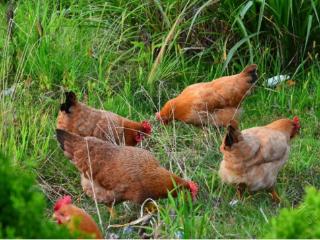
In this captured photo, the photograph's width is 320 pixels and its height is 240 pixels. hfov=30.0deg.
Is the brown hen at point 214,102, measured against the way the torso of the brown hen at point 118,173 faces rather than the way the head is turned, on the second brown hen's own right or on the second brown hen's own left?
on the second brown hen's own left

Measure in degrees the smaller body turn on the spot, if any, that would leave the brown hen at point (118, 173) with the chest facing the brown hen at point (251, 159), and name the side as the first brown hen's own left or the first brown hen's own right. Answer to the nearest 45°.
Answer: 0° — it already faces it

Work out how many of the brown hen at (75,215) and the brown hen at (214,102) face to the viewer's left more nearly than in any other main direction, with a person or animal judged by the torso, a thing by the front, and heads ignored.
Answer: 2

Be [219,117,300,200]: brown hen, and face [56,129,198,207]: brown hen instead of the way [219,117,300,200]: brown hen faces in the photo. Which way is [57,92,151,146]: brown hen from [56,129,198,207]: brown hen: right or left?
right

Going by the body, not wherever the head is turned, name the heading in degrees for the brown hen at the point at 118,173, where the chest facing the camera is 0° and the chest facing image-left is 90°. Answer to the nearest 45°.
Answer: approximately 270°

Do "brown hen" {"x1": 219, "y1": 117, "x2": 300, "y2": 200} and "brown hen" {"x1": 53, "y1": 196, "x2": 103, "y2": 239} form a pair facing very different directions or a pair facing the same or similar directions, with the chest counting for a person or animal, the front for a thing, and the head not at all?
very different directions

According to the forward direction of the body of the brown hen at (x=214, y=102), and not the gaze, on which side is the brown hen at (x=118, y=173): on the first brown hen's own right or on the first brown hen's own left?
on the first brown hen's own left

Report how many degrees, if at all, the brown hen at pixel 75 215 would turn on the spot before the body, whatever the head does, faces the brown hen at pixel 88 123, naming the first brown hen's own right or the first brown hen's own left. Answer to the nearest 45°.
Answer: approximately 90° to the first brown hen's own right

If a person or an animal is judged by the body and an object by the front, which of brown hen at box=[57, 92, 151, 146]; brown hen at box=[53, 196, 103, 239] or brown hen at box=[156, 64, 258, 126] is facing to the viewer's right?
brown hen at box=[57, 92, 151, 146]

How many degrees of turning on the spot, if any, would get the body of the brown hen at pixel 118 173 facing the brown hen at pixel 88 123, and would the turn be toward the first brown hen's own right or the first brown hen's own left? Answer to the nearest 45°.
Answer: approximately 90° to the first brown hen's own left

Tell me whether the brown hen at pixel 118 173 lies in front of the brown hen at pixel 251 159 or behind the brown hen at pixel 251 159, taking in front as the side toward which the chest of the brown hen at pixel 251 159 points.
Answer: behind

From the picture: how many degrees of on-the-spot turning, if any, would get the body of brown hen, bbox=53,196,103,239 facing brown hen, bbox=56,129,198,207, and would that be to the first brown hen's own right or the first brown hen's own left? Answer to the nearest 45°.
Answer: approximately 90° to the first brown hen's own right

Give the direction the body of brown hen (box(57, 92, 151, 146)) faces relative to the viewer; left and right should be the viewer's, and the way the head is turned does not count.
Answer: facing to the right of the viewer

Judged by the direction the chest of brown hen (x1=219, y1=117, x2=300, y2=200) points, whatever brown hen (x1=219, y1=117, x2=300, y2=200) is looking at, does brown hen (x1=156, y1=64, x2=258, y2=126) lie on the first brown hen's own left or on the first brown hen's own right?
on the first brown hen's own left

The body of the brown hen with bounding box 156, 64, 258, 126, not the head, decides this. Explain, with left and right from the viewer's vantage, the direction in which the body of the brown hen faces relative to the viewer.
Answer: facing to the left of the viewer

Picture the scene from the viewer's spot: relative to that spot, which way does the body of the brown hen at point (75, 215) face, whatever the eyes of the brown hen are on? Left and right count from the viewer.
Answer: facing to the left of the viewer

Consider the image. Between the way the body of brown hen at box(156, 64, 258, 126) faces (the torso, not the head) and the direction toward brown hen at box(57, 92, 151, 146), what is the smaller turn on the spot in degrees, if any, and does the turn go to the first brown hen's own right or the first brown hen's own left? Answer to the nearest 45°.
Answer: approximately 45° to the first brown hen's own left
